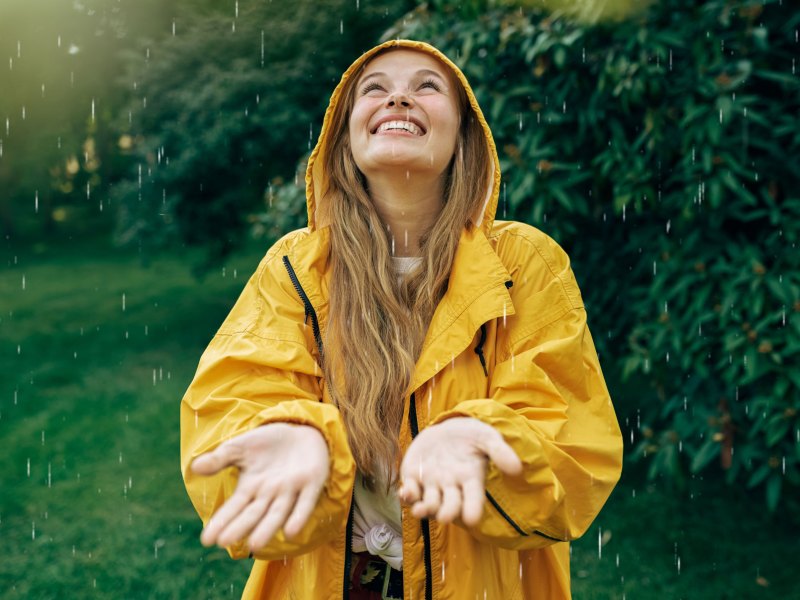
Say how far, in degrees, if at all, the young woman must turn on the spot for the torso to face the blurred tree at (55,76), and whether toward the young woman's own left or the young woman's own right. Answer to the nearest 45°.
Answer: approximately 135° to the young woman's own right

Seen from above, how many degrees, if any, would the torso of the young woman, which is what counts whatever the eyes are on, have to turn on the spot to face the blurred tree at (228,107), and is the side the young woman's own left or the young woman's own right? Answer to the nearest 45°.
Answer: approximately 180°

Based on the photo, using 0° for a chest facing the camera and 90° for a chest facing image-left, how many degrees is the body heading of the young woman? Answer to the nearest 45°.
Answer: approximately 0°

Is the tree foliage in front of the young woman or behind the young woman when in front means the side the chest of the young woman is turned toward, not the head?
behind
